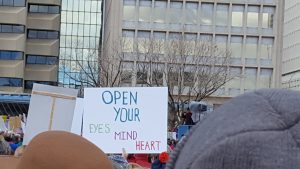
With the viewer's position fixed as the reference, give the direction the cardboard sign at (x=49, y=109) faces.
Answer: facing away from the viewer

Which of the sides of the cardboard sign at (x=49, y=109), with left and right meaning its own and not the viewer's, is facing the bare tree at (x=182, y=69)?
front
